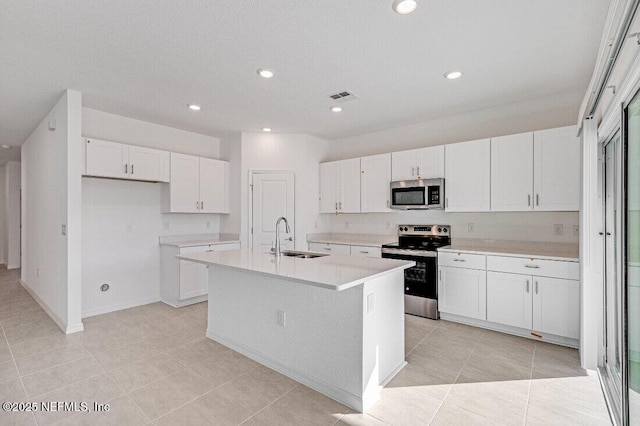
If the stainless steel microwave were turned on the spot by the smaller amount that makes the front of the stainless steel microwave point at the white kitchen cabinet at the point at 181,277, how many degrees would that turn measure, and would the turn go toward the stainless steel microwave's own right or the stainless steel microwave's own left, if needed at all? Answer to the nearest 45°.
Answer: approximately 90° to the stainless steel microwave's own right

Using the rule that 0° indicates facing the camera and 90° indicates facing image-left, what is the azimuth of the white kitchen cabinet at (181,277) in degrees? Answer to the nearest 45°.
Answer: approximately 315°

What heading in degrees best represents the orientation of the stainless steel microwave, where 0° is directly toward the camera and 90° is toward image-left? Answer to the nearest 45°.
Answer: approximately 0°

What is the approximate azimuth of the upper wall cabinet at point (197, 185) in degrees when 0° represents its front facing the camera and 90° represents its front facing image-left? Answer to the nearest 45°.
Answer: approximately 315°

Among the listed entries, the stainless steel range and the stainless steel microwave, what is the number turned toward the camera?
2

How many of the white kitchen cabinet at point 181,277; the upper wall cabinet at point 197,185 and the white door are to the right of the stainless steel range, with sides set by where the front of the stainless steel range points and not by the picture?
3

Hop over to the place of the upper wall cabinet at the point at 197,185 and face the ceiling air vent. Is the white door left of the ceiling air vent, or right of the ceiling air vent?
left
